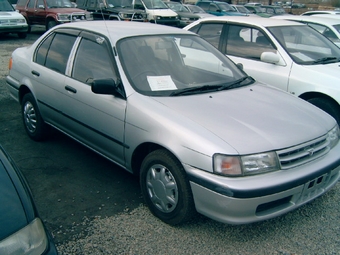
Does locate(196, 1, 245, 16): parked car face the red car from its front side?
no

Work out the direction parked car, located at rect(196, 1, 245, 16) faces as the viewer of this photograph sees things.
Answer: facing the viewer and to the right of the viewer

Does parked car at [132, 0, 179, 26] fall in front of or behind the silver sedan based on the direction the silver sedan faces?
behind

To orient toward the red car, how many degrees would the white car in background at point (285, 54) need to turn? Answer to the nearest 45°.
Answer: approximately 180°

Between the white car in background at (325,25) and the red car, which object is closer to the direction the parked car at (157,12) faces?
the white car in background

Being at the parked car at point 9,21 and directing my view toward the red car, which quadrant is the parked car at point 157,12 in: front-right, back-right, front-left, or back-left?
front-right

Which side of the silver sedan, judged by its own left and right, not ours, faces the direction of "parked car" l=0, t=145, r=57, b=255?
right

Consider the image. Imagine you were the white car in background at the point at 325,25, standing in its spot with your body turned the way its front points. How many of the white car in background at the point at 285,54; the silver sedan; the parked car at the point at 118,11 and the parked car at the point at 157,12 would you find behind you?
2

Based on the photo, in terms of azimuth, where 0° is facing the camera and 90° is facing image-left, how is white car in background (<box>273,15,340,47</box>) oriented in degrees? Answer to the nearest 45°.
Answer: approximately 315°

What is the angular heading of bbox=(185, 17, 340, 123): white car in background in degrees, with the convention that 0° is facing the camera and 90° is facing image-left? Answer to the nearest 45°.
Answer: approximately 315°

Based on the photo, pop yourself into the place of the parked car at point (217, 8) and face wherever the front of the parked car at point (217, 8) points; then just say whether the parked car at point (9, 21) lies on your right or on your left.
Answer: on your right

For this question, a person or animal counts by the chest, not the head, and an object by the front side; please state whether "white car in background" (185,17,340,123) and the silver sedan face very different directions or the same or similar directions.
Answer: same or similar directions

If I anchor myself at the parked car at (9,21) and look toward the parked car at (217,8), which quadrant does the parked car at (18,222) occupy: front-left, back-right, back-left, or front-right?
back-right

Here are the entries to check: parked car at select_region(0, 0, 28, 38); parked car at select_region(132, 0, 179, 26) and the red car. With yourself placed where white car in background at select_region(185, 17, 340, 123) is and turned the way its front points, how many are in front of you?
0

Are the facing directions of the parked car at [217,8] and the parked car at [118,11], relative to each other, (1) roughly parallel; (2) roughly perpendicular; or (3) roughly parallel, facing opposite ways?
roughly parallel

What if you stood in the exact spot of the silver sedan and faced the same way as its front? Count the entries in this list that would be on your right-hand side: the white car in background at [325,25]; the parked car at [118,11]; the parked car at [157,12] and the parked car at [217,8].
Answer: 0

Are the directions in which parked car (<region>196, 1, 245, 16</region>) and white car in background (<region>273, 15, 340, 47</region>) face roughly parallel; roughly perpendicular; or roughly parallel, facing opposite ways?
roughly parallel

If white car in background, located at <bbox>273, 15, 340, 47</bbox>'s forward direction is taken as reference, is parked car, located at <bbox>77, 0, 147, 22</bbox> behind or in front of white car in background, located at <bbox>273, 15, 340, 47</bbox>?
behind
